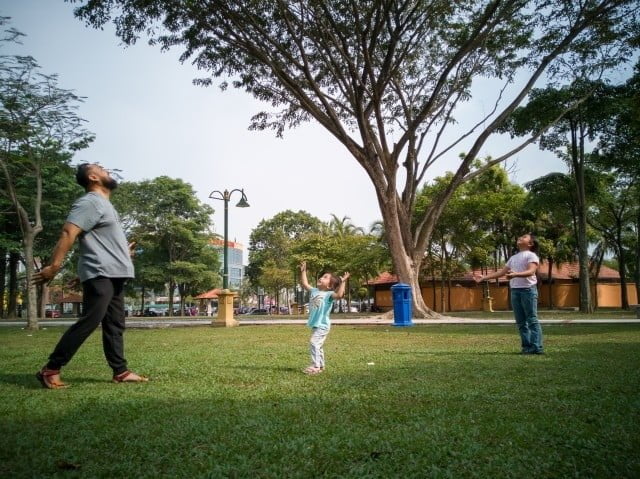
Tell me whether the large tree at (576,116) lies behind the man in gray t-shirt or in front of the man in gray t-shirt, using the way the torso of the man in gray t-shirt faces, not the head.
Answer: in front

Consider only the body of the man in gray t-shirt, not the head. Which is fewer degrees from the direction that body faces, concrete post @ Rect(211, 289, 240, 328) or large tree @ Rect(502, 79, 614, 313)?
the large tree

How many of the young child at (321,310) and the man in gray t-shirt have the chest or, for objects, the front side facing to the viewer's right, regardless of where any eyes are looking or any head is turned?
1

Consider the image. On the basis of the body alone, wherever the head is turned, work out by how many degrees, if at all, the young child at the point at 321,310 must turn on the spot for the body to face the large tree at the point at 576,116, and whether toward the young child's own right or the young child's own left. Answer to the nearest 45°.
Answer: approximately 180°

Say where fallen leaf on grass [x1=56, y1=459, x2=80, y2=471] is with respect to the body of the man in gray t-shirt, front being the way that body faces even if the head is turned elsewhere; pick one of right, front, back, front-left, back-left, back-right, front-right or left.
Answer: right

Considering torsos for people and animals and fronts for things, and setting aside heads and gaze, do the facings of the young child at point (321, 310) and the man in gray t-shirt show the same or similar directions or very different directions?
very different directions

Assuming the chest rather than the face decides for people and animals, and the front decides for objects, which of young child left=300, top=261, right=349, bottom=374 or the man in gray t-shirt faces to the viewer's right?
the man in gray t-shirt

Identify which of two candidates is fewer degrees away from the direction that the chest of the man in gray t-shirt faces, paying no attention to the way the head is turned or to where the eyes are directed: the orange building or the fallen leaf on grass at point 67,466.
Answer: the orange building

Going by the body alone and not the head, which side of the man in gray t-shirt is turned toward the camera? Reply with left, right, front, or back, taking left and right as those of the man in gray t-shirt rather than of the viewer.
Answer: right

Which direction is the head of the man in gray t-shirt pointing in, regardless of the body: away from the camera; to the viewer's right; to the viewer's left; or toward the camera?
to the viewer's right

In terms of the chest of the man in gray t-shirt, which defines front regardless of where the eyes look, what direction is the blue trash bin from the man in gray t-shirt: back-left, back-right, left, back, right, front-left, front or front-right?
front-left

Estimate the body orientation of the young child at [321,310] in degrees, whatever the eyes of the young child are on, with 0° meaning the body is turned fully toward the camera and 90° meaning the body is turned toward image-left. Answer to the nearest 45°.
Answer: approximately 45°
